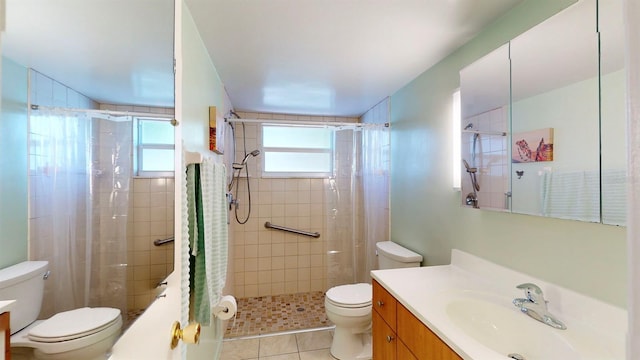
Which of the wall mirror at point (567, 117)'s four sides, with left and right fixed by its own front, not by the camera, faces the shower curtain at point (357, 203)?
right

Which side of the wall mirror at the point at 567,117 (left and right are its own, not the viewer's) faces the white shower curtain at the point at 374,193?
right

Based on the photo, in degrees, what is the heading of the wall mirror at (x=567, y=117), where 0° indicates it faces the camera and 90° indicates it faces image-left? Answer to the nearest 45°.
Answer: approximately 45°

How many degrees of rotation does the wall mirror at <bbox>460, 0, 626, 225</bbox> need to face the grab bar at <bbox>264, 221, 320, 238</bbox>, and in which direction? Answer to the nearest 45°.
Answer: approximately 45° to its right

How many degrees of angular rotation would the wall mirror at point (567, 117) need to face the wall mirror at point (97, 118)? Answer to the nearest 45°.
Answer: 0° — it already faces it

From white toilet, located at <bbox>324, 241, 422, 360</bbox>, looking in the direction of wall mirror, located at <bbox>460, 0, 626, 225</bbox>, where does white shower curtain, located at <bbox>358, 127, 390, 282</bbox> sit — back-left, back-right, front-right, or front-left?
back-left

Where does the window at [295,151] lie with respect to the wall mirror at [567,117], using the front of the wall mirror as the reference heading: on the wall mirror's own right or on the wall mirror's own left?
on the wall mirror's own right
